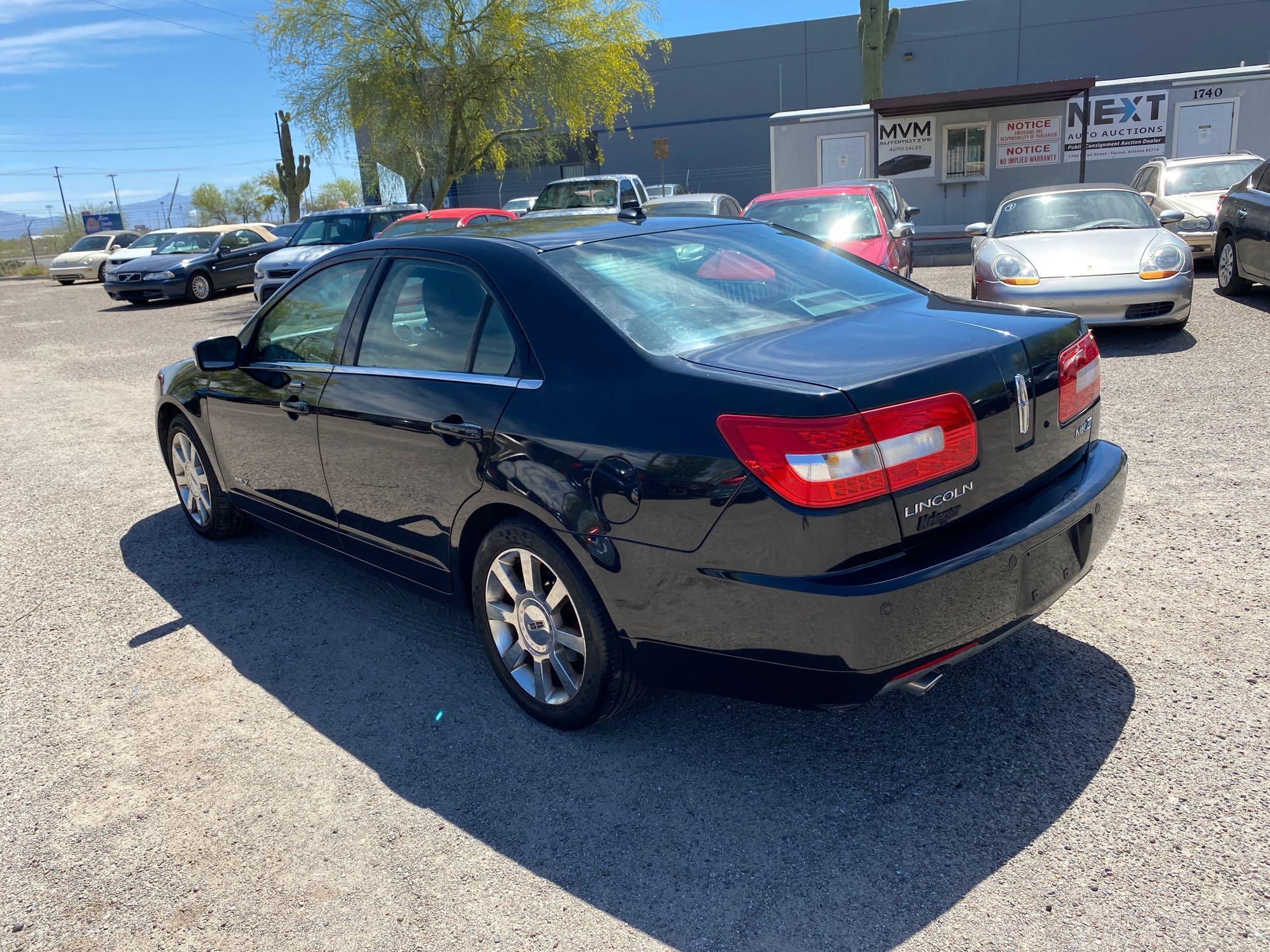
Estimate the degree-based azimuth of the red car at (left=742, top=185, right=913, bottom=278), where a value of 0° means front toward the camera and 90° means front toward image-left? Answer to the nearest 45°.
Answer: approximately 45°

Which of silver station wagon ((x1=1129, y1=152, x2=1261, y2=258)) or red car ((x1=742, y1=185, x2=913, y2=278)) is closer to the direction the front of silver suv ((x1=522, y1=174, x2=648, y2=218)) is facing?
the red car

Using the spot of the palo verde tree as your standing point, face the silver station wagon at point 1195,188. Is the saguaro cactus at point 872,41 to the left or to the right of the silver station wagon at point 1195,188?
left

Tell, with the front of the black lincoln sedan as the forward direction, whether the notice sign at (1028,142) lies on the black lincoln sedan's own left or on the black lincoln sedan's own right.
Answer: on the black lincoln sedan's own right

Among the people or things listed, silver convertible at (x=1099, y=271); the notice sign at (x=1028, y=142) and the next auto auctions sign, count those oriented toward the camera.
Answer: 3

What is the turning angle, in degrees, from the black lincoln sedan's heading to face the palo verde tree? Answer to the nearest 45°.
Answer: approximately 45° to its right

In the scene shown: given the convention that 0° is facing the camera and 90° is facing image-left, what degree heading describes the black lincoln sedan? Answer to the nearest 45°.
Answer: approximately 135°

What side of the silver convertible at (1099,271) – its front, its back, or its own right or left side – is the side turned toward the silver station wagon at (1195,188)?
back

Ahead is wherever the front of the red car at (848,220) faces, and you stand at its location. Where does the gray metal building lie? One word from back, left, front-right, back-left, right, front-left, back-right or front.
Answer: back-right

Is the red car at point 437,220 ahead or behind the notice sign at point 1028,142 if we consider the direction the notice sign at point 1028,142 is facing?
ahead

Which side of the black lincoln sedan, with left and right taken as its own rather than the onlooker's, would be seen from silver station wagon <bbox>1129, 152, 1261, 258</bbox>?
right

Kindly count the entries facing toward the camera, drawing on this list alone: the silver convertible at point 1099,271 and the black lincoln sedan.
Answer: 1
